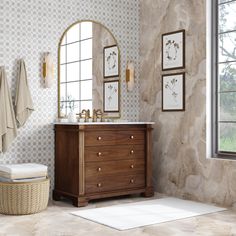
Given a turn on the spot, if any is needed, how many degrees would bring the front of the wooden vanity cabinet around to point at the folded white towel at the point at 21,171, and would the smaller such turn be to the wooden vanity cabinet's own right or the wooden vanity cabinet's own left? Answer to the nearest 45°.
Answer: approximately 90° to the wooden vanity cabinet's own right

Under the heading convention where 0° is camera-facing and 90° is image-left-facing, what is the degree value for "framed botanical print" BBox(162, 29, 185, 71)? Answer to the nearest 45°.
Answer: approximately 45°

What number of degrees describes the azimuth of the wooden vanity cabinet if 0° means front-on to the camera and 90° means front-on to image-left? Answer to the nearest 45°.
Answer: approximately 315°

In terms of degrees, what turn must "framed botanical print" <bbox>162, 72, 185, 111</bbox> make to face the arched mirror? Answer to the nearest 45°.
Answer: approximately 45° to its right

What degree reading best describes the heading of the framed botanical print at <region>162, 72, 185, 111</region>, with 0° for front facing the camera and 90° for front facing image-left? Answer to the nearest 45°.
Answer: approximately 45°
